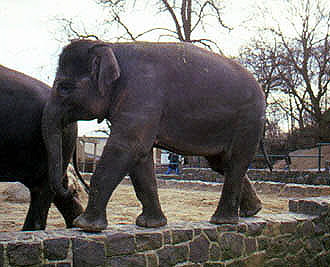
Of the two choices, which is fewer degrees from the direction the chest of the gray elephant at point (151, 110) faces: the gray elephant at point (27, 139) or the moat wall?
the gray elephant

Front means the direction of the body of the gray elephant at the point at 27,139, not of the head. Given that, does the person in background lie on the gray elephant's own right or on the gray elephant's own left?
on the gray elephant's own right

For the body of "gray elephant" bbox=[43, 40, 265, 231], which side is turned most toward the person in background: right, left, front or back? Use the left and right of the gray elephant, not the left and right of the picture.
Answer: right

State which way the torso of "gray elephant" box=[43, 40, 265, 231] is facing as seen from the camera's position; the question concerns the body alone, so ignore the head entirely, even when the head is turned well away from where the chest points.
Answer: to the viewer's left

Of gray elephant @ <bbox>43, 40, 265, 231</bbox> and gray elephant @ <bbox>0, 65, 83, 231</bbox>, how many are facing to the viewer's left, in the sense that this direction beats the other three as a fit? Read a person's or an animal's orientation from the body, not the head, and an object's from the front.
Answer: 2

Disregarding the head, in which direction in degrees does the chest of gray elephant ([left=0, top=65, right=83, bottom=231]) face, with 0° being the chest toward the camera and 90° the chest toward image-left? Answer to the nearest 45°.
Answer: approximately 90°
